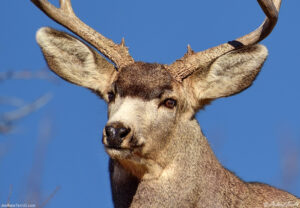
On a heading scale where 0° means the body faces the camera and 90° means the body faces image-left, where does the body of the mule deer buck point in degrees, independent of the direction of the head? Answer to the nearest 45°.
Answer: approximately 45°
